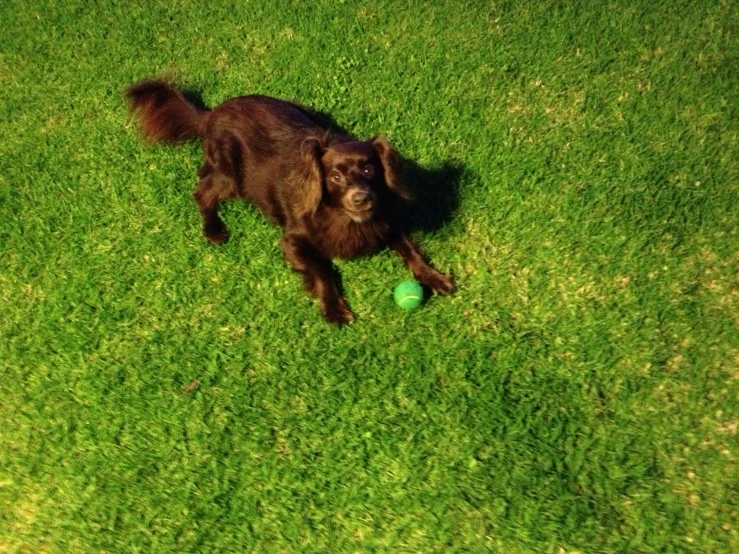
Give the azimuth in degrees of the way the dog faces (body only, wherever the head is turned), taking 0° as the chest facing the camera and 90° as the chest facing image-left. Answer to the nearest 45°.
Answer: approximately 315°
